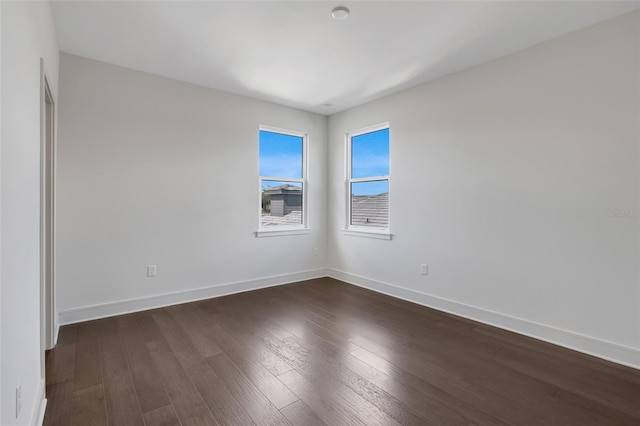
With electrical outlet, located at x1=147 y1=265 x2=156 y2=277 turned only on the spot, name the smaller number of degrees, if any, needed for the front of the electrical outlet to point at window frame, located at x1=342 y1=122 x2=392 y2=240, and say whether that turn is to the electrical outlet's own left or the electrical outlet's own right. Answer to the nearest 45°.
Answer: approximately 90° to the electrical outlet's own left

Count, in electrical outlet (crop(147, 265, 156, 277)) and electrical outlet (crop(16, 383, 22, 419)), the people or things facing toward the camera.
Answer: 1

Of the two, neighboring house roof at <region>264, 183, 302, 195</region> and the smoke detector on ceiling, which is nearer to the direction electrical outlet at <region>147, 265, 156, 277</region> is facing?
the smoke detector on ceiling

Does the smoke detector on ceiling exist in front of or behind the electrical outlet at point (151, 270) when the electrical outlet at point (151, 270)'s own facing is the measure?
in front

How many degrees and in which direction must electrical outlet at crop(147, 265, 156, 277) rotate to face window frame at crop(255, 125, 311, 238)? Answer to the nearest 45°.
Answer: approximately 90° to its left

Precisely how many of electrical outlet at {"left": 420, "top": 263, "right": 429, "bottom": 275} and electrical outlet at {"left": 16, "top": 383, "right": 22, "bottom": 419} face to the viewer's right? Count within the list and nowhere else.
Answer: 1

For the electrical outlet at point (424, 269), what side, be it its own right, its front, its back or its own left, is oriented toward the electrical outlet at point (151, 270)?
front

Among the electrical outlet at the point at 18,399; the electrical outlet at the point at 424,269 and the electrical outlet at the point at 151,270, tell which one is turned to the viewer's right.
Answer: the electrical outlet at the point at 18,399

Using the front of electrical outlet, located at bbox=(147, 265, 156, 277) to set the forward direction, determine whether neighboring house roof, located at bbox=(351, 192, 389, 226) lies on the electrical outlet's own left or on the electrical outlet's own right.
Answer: on the electrical outlet's own left

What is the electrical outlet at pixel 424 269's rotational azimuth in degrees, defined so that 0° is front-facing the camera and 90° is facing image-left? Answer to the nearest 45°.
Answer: approximately 45°

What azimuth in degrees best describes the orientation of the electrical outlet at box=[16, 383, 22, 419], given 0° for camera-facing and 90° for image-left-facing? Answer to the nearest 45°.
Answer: approximately 270°

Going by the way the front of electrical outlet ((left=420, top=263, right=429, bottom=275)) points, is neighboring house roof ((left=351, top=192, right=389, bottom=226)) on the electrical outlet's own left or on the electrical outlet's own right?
on the electrical outlet's own right
